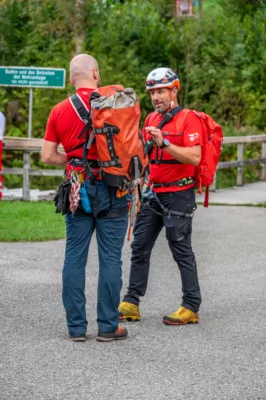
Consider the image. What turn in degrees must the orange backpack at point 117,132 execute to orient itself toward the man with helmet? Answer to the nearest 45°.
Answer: approximately 90° to its left

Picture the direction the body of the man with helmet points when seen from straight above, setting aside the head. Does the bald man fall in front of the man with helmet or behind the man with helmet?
in front

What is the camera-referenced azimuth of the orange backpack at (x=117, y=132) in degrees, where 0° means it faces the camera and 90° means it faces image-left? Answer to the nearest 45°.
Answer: approximately 315°

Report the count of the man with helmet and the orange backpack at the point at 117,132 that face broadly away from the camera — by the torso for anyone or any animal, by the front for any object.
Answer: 0

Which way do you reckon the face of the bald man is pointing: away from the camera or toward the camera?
away from the camera

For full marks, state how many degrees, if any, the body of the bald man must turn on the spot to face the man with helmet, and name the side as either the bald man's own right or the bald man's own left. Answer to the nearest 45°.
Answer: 0° — they already face them

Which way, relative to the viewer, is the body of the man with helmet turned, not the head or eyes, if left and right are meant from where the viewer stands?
facing the viewer and to the left of the viewer

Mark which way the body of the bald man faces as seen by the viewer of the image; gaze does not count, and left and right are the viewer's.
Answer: facing away from the viewer and to the right of the viewer
